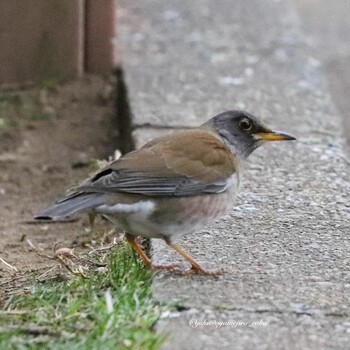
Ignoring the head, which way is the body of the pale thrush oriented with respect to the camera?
to the viewer's right
